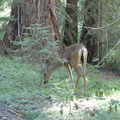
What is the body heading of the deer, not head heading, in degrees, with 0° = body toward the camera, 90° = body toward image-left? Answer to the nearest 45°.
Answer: approximately 135°

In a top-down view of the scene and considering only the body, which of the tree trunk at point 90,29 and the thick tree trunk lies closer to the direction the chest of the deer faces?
the thick tree trunk

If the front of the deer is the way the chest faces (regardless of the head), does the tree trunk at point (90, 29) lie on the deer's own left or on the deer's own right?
on the deer's own right

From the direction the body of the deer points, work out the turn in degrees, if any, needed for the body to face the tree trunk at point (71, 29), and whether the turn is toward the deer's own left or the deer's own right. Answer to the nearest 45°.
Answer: approximately 45° to the deer's own right

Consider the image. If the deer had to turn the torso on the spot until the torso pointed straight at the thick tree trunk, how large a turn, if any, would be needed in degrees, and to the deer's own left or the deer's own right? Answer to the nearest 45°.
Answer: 0° — it already faces it
